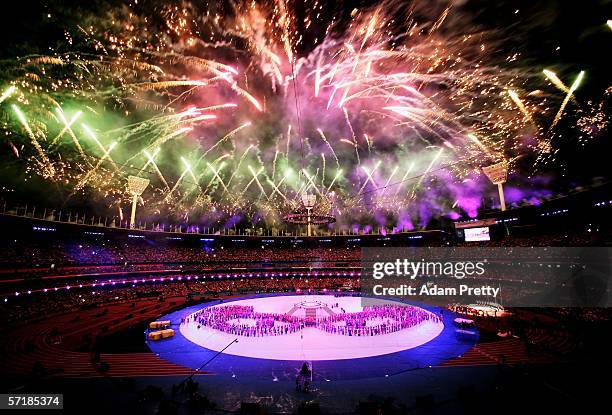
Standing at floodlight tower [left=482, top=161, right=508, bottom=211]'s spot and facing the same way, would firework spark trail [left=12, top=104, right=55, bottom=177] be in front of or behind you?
in front

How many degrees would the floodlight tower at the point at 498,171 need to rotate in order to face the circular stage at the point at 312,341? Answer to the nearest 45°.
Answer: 0° — it already faces it

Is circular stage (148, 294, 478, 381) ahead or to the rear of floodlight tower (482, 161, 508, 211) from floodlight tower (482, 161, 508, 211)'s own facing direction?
ahead

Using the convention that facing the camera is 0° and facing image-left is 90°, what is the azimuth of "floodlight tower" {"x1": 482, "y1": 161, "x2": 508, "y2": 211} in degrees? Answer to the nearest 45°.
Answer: approximately 45°
